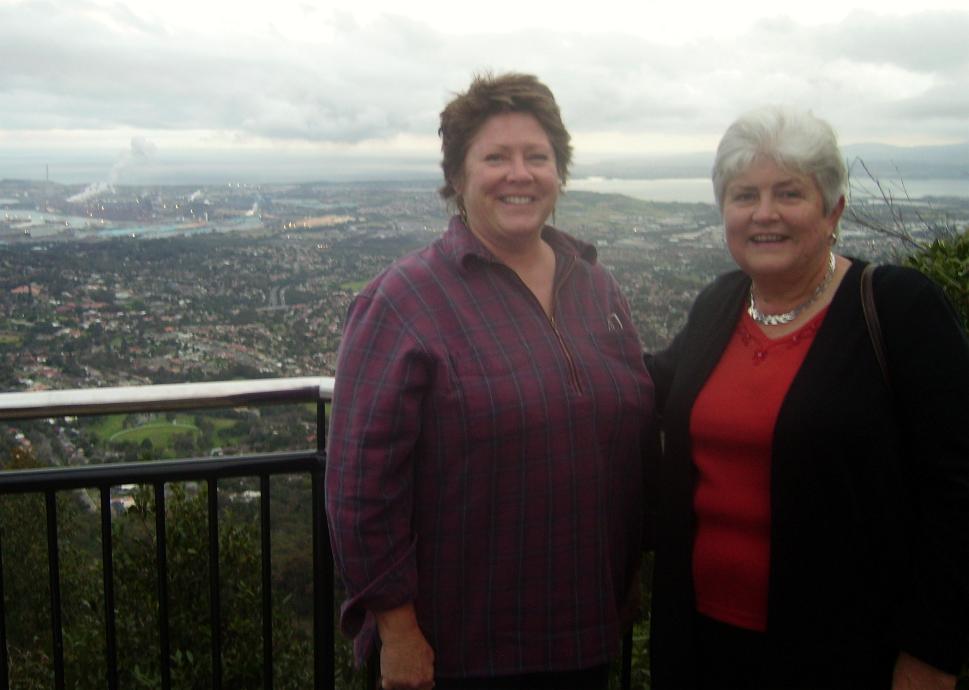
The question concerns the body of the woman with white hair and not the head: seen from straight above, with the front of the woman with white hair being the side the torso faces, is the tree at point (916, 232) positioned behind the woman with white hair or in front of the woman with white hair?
behind

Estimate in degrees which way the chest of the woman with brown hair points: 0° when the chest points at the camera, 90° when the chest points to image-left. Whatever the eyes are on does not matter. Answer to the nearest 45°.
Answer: approximately 315°

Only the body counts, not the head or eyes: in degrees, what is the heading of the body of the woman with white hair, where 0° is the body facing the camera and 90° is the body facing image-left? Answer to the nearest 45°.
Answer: approximately 45°

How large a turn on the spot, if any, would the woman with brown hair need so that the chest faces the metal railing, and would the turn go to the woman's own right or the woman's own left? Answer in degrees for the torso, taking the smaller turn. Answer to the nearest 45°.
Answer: approximately 180°

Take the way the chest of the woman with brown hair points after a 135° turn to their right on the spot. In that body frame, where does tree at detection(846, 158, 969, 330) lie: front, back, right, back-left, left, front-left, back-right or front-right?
back-right

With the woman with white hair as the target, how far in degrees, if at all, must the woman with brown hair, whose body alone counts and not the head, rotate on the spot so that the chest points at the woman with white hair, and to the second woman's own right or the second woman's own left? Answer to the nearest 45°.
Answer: approximately 45° to the second woman's own left

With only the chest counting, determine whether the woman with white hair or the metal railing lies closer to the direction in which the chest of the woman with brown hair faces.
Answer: the woman with white hair
